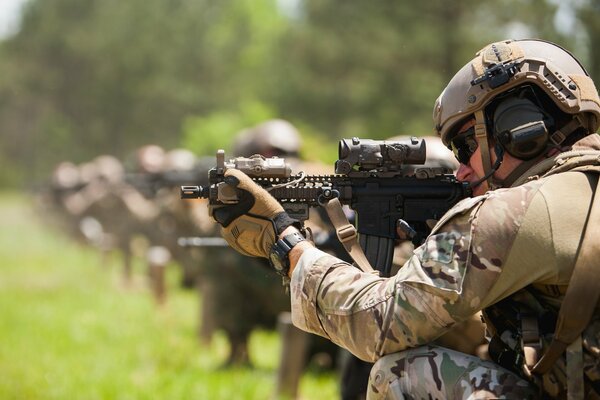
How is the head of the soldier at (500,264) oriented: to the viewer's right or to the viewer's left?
to the viewer's left

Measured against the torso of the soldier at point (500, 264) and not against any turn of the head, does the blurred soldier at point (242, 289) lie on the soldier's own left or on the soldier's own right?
on the soldier's own right

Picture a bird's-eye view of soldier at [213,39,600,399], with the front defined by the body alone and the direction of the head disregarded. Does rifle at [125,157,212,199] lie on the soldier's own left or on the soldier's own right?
on the soldier's own right

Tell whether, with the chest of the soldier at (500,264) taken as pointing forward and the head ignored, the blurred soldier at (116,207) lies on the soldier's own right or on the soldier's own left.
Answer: on the soldier's own right

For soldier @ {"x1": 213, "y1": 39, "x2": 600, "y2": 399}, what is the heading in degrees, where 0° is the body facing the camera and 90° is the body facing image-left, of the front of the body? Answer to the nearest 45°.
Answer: approximately 90°
